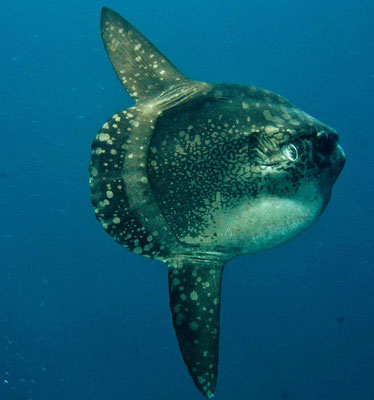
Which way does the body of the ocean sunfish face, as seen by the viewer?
to the viewer's right
